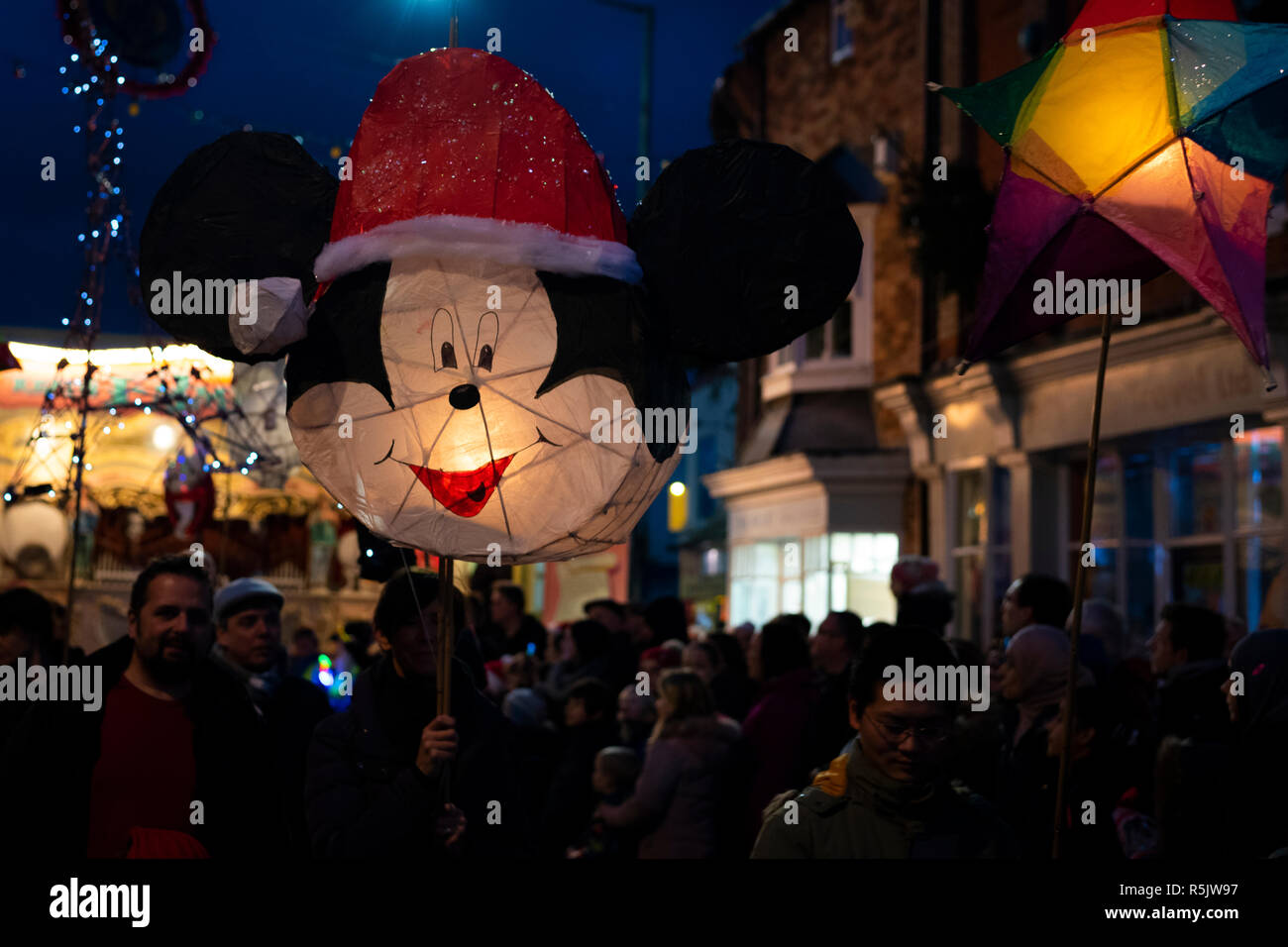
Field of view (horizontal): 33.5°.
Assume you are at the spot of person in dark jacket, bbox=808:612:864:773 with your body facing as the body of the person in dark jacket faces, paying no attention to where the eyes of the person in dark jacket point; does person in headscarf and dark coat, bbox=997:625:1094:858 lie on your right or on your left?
on your left

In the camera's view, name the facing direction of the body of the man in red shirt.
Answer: toward the camera

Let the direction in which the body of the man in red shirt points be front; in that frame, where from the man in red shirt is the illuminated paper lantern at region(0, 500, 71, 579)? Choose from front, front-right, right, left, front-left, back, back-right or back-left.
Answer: back

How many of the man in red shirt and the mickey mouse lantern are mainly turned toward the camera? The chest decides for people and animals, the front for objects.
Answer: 2

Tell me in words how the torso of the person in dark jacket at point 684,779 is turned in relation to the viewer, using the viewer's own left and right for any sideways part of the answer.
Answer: facing away from the viewer and to the left of the viewer
